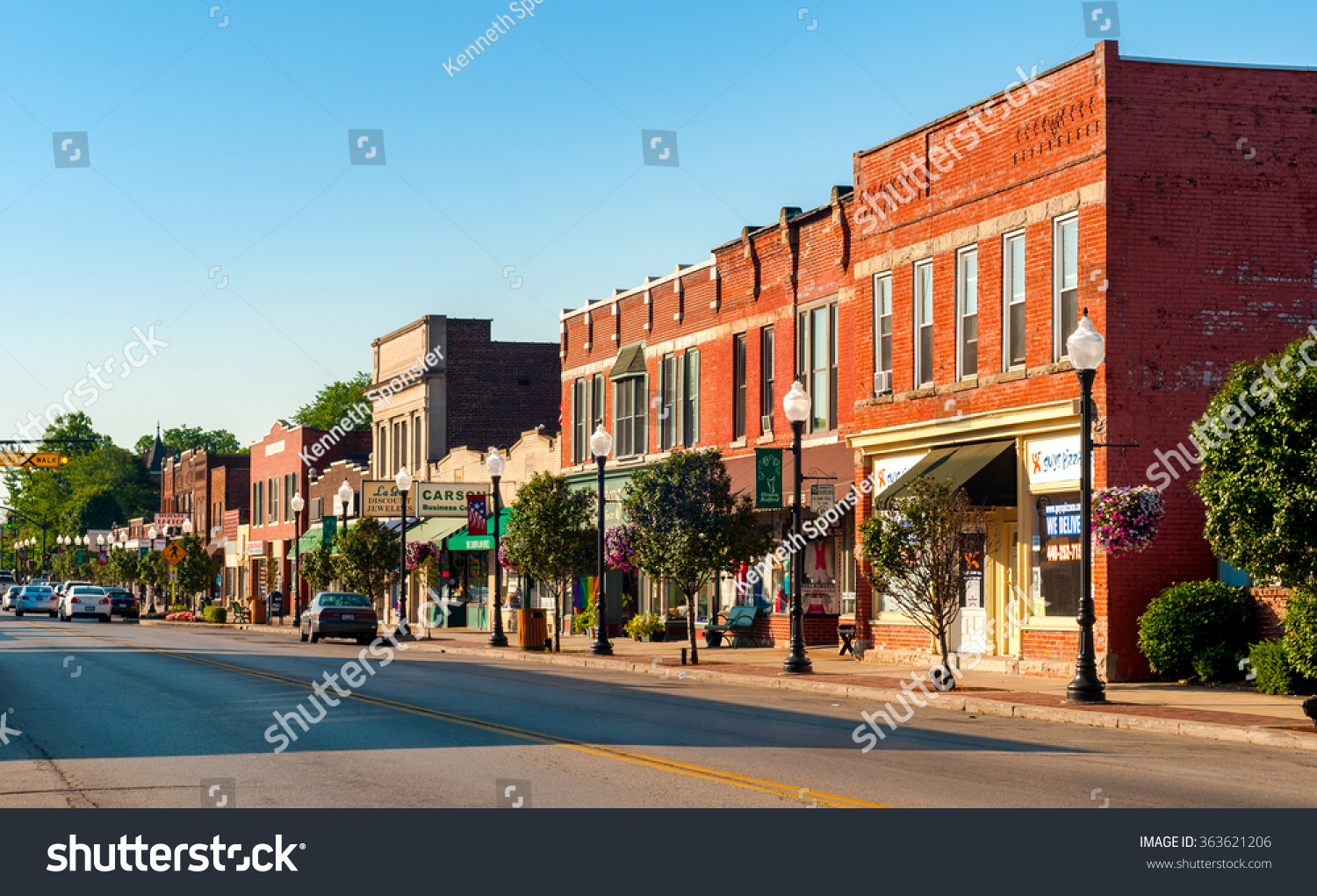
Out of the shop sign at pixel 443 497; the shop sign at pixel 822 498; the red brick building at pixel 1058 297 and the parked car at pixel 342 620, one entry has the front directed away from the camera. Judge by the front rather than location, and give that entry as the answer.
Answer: the parked car

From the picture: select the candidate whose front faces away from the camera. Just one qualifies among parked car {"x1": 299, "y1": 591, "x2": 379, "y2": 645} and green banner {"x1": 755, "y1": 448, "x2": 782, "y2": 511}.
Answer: the parked car

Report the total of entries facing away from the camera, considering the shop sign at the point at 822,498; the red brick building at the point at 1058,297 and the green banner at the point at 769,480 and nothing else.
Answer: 0

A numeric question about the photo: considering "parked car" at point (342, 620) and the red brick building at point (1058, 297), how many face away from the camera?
1

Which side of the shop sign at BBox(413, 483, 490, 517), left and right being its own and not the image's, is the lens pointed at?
front

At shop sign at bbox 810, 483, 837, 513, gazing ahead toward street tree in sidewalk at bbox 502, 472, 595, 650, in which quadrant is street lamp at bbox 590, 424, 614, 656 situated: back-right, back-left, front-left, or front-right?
front-left

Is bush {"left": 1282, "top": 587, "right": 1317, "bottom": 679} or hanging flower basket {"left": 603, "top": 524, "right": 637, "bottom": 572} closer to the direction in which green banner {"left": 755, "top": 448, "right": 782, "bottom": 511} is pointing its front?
the bush

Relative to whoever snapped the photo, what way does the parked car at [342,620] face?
facing away from the viewer

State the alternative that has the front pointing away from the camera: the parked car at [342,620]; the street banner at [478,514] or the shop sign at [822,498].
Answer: the parked car
